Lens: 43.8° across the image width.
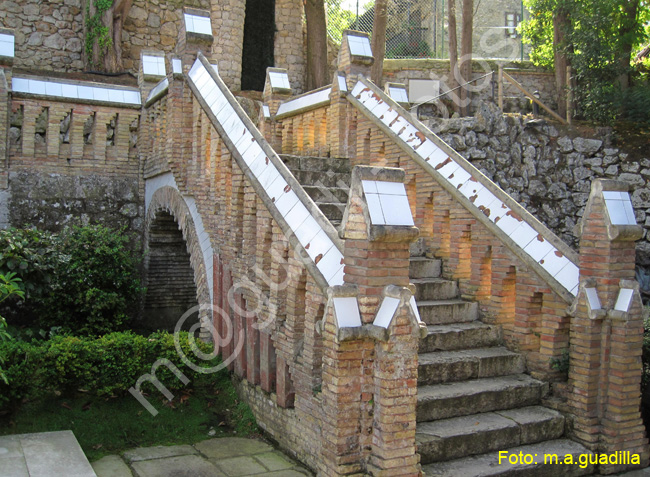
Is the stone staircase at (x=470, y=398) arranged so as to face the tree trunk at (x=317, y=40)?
no

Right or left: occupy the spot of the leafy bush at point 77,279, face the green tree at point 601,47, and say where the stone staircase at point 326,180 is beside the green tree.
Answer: right

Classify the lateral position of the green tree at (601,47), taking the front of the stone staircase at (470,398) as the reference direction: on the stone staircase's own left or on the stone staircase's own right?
on the stone staircase's own left

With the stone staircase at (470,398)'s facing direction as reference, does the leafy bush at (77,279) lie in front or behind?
behind

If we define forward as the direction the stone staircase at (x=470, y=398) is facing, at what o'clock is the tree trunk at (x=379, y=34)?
The tree trunk is roughly at 7 o'clock from the stone staircase.

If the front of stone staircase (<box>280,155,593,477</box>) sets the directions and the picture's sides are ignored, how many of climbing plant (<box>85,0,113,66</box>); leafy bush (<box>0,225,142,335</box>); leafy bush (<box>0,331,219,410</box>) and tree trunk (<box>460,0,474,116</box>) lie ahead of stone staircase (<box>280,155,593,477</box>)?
0

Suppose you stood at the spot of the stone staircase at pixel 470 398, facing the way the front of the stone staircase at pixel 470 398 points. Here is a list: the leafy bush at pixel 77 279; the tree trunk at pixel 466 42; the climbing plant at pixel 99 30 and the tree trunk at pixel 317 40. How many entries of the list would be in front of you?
0

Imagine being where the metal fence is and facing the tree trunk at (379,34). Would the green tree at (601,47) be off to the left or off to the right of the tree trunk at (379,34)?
left

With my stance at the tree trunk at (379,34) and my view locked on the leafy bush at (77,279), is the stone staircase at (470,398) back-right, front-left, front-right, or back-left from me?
front-left

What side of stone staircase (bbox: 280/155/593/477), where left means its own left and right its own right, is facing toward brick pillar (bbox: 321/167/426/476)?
right

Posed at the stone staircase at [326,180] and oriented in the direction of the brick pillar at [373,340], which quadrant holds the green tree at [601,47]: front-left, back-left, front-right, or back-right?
back-left

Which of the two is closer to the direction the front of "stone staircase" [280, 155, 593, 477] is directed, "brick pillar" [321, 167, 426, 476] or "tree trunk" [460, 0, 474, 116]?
the brick pillar

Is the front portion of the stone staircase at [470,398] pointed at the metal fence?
no

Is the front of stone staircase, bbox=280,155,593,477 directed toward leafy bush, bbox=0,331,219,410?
no

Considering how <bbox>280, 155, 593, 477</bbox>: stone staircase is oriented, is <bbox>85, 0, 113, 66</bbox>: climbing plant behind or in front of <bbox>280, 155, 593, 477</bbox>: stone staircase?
behind
